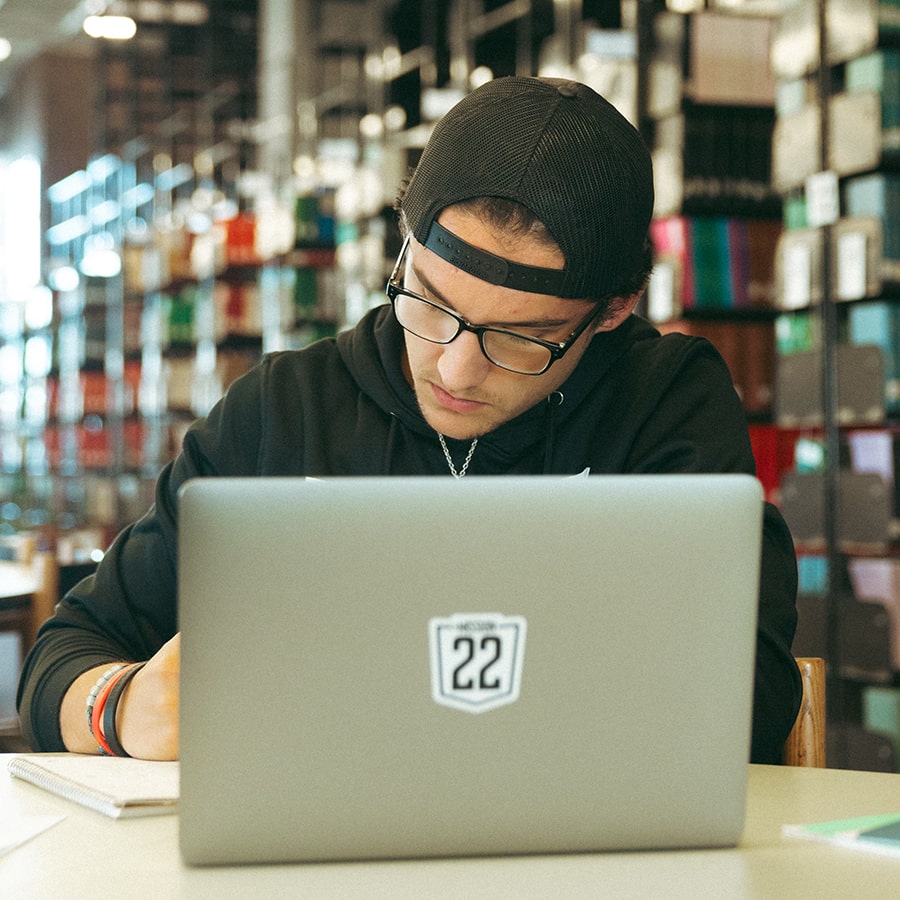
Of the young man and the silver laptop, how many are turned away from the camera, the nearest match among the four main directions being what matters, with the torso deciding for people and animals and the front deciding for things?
1

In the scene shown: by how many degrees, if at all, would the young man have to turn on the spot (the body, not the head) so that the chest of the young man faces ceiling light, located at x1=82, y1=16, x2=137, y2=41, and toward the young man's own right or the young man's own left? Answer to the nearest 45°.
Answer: approximately 180°

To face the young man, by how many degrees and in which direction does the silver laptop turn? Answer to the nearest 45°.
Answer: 0° — it already faces them

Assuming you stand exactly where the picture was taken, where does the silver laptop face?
facing away from the viewer

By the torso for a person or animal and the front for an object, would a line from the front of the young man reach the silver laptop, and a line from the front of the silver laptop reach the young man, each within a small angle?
yes

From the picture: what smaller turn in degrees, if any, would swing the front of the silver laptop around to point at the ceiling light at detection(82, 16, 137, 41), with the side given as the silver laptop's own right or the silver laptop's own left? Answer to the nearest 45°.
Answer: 0° — it already faces it

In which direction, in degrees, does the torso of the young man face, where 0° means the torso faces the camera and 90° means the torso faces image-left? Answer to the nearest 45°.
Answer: approximately 0°

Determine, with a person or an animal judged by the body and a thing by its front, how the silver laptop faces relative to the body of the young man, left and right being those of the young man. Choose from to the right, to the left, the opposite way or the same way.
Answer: the opposite way

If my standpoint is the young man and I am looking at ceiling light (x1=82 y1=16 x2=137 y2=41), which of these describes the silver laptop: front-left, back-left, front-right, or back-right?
back-left

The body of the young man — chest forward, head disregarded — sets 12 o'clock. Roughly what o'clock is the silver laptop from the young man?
The silver laptop is roughly at 12 o'clock from the young man.
